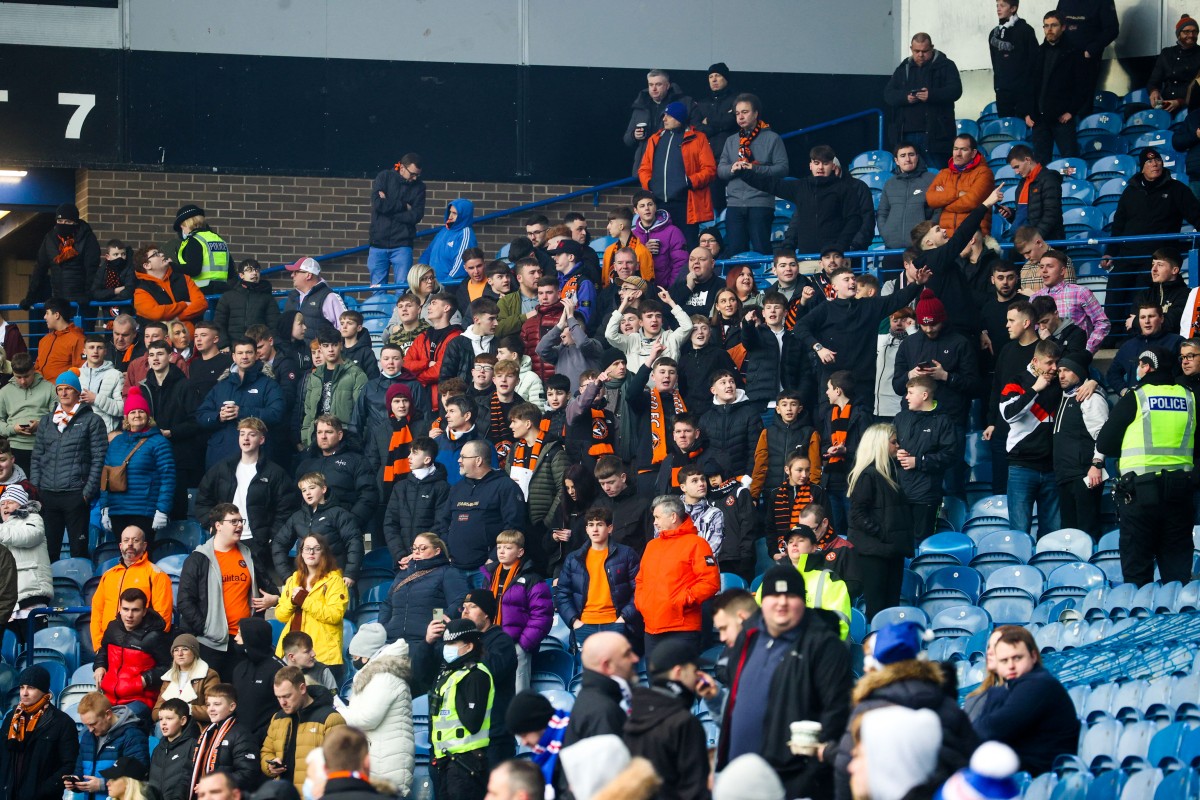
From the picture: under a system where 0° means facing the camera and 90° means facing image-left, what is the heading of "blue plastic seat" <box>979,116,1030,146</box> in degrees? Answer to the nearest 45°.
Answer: approximately 45°

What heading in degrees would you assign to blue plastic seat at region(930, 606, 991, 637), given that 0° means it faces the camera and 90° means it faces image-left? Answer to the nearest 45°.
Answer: approximately 45°

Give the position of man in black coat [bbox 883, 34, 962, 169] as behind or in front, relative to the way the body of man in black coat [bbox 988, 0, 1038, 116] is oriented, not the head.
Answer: in front

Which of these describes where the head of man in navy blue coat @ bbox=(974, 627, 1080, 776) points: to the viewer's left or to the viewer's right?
to the viewer's left

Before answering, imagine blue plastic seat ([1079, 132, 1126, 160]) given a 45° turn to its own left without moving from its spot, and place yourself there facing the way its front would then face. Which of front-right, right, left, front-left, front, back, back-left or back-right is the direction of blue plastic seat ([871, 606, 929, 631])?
front

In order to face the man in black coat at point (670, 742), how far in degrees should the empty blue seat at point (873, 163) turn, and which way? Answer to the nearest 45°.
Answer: approximately 45° to its left
